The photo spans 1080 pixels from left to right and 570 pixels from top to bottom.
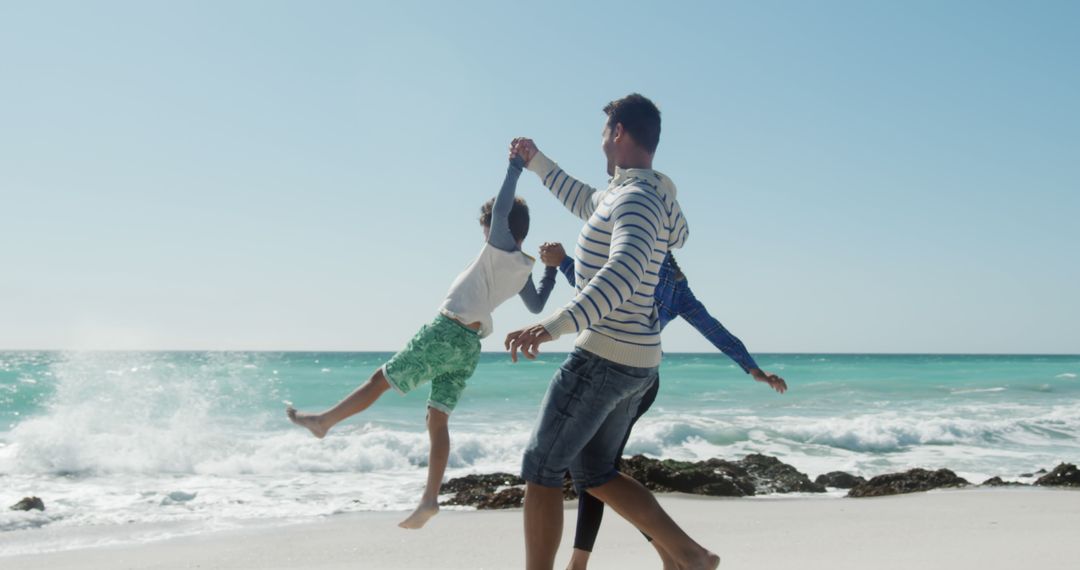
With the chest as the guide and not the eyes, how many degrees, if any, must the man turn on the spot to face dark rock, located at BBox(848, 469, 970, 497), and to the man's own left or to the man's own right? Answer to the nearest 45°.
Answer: approximately 135° to the man's own right

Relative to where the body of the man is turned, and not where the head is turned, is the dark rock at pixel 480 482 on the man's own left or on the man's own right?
on the man's own right

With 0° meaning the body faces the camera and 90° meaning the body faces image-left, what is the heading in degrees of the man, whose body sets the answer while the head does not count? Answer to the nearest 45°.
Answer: approximately 90°

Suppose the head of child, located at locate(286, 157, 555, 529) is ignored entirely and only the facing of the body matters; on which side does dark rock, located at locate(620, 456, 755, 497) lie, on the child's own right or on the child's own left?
on the child's own right

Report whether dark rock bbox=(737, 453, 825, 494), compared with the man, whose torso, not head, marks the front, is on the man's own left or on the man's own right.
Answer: on the man's own right

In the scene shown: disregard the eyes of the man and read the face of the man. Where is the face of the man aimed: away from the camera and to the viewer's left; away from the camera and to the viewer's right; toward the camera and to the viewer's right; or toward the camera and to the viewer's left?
away from the camera and to the viewer's left

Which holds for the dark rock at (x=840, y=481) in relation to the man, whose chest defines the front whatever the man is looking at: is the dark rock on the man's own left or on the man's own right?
on the man's own right
